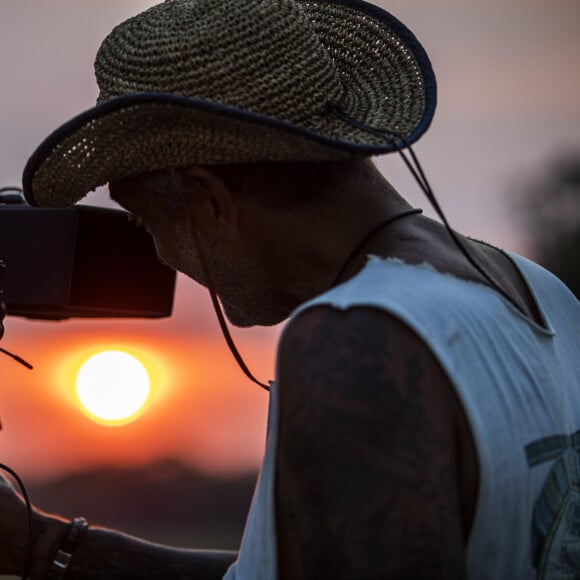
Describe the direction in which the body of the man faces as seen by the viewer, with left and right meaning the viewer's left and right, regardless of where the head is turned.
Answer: facing away from the viewer and to the left of the viewer
